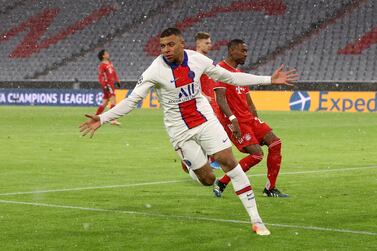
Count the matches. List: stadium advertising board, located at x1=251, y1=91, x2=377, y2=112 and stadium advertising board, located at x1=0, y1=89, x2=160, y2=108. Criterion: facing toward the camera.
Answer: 2

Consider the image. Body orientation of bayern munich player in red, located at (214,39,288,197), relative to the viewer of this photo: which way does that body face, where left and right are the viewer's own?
facing the viewer and to the right of the viewer

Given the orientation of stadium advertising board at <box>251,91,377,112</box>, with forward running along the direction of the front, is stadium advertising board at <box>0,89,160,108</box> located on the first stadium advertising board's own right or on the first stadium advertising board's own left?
on the first stadium advertising board's own right

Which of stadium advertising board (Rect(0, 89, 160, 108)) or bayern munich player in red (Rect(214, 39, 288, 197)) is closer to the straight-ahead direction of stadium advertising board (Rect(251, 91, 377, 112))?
the bayern munich player in red

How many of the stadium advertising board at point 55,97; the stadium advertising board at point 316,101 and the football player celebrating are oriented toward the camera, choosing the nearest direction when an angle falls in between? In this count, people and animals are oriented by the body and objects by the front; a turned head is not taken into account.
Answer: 3

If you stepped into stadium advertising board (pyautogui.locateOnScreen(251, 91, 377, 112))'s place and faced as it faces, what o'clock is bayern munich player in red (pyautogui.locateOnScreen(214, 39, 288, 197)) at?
The bayern munich player in red is roughly at 12 o'clock from the stadium advertising board.

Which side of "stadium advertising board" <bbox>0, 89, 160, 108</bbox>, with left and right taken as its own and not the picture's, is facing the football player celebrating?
front

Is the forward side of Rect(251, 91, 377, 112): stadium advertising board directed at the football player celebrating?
yes

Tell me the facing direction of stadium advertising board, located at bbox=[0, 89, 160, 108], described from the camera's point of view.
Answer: facing the viewer

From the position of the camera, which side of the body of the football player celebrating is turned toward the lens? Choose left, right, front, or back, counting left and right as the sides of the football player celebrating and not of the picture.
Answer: front
